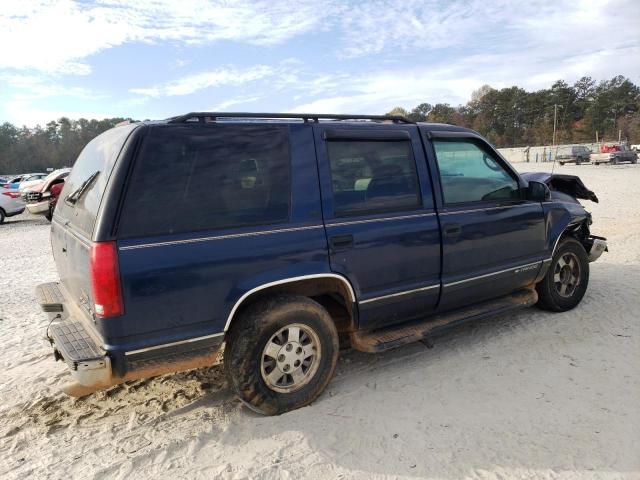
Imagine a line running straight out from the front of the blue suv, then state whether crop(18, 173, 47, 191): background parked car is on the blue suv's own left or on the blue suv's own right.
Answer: on the blue suv's own left

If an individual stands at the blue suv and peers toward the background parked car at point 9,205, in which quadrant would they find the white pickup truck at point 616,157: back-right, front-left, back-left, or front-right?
front-right

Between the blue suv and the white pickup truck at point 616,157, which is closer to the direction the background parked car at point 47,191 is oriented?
the blue suv

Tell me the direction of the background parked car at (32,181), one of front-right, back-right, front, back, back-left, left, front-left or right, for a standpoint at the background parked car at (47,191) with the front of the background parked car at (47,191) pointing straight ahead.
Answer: back-right

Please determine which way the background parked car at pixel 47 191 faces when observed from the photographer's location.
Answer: facing the viewer and to the left of the viewer

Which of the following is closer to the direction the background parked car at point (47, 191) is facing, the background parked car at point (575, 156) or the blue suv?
the blue suv

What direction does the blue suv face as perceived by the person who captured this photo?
facing away from the viewer and to the right of the viewer

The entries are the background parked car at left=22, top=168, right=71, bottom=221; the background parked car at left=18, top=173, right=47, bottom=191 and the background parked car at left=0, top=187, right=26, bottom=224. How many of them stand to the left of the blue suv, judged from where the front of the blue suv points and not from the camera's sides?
3

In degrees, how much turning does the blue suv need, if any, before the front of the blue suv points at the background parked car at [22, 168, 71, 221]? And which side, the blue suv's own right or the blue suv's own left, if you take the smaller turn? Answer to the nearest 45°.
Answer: approximately 90° to the blue suv's own left

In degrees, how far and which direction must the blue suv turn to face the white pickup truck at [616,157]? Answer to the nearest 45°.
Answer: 0° — it already faces it

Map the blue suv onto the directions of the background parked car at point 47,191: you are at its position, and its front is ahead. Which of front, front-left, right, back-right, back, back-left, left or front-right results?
front-left

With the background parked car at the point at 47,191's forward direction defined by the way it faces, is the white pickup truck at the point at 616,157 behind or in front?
behind

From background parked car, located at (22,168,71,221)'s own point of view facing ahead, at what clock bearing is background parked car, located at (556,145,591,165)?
background parked car, located at (556,145,591,165) is roughly at 7 o'clock from background parked car, located at (22,168,71,221).

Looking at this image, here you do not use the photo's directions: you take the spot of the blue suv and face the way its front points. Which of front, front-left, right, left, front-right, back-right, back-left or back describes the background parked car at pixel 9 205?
left

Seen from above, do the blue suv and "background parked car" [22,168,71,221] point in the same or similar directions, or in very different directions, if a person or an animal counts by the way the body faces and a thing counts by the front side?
very different directions

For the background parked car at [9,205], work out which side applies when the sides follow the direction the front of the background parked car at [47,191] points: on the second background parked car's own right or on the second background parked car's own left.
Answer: on the second background parked car's own right
